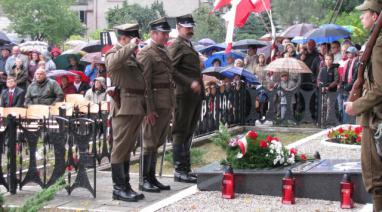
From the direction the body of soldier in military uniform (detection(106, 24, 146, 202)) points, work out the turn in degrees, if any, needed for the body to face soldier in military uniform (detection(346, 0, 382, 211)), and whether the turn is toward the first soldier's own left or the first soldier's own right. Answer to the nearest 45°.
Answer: approximately 45° to the first soldier's own right

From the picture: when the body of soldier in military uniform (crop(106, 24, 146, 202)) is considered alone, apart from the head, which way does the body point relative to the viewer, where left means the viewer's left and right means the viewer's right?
facing to the right of the viewer

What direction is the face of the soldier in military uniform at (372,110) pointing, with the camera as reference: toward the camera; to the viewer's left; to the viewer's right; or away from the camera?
to the viewer's left

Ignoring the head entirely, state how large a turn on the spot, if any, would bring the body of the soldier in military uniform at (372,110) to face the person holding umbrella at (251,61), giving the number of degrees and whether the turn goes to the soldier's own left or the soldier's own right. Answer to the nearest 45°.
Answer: approximately 90° to the soldier's own right

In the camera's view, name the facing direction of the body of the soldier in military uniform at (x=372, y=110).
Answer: to the viewer's left

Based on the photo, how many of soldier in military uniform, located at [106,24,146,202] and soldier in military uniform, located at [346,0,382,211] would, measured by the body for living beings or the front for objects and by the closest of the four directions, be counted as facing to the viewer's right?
1

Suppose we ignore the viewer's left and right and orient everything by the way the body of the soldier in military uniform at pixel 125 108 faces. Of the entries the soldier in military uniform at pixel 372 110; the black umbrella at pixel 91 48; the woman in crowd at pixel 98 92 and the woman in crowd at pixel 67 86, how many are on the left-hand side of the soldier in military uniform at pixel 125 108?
3
